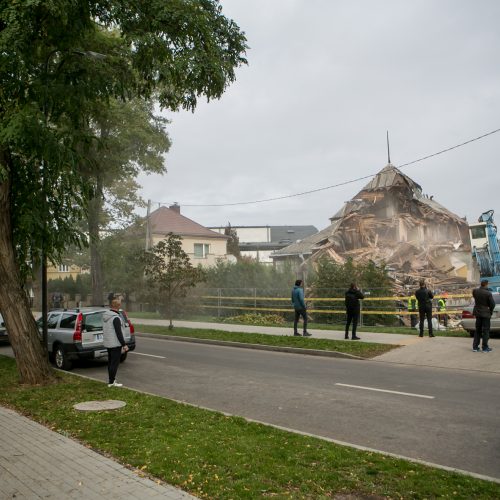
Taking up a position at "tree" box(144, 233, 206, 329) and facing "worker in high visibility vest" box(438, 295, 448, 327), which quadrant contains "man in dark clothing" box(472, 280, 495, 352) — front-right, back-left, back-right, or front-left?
front-right

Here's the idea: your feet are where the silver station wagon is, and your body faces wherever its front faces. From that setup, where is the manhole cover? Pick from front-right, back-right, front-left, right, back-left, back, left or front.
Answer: back-left

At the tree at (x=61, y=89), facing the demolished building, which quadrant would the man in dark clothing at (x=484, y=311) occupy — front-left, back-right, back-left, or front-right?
front-right

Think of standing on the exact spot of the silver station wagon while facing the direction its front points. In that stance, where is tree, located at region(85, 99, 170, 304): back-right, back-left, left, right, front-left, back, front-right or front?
front-right

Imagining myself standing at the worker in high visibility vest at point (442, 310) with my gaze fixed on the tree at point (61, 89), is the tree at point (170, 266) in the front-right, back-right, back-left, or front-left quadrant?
front-right

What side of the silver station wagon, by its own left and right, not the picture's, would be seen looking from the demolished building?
right

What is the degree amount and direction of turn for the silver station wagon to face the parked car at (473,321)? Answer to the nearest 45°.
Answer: approximately 135° to its right

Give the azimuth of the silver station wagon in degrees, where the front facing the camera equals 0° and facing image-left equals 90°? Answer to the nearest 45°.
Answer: approximately 135°

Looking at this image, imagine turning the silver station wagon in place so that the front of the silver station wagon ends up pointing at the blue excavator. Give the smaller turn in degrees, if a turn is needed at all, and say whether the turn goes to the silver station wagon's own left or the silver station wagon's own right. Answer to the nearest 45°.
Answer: approximately 90° to the silver station wagon's own right

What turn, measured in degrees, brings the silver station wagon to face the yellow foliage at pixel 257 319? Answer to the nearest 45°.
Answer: approximately 90° to its right

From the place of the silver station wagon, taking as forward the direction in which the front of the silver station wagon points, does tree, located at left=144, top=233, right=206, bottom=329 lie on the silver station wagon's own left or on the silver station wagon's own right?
on the silver station wagon's own right
